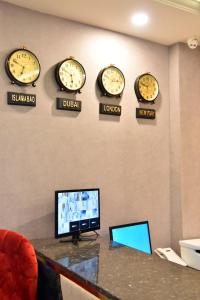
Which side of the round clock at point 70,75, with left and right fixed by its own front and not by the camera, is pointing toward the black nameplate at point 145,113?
left

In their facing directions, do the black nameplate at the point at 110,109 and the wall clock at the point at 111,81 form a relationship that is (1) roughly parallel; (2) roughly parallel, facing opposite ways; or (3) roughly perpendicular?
roughly parallel

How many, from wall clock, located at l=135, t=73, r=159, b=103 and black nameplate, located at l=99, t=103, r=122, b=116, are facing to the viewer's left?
0

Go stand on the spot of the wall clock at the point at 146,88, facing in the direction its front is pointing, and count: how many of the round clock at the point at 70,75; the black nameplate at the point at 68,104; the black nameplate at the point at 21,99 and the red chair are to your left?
0

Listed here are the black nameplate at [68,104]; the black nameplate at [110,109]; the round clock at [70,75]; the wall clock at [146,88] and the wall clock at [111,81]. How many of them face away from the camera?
0

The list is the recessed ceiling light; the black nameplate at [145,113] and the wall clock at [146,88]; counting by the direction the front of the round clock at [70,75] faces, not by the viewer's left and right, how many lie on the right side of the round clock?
0

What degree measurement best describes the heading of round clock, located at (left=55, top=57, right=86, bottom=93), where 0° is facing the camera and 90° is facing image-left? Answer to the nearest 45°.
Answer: approximately 315°

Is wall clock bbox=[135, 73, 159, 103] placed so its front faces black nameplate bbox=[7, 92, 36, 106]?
no

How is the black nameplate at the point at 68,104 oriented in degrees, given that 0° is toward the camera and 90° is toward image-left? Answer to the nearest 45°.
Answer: approximately 315°

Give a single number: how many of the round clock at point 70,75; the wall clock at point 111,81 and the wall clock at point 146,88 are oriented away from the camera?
0

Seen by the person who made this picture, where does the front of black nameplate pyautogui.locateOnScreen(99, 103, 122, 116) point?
facing the viewer and to the right of the viewer

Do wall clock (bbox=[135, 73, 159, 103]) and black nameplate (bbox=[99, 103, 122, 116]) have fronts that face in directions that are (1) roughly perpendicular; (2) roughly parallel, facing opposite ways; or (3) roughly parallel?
roughly parallel

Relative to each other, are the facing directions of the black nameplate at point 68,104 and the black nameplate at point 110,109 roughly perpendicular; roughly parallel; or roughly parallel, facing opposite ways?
roughly parallel
